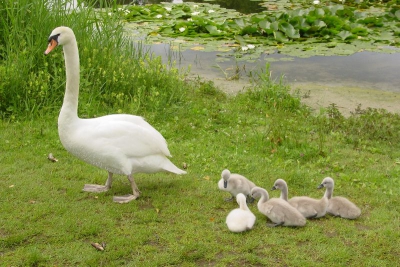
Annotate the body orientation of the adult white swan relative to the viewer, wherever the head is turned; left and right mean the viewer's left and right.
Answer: facing to the left of the viewer

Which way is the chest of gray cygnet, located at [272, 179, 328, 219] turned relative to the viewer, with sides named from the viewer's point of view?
facing to the left of the viewer

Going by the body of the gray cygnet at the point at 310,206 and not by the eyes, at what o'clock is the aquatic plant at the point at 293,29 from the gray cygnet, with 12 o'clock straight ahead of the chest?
The aquatic plant is roughly at 3 o'clock from the gray cygnet.

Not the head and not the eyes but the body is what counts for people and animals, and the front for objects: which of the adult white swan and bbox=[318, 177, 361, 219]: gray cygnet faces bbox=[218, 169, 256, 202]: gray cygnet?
bbox=[318, 177, 361, 219]: gray cygnet

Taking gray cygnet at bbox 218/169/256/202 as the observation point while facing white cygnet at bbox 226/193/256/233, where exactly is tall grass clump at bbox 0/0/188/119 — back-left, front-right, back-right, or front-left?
back-right

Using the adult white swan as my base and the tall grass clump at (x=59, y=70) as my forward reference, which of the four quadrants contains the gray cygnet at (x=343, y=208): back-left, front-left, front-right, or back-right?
back-right

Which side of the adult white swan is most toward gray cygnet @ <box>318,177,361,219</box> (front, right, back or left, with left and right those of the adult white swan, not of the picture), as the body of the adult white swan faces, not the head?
back

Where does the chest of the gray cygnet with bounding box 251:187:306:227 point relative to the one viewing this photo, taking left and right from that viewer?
facing to the left of the viewer

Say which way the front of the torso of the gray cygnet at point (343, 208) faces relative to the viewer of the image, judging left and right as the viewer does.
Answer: facing to the left of the viewer
